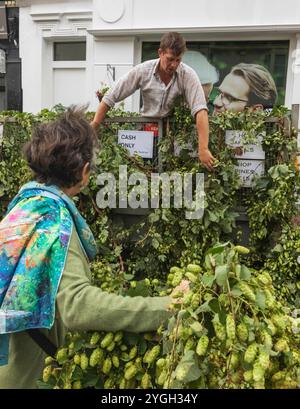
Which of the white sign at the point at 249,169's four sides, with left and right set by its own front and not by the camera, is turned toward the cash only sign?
right

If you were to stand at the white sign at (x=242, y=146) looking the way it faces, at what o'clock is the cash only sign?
The cash only sign is roughly at 3 o'clock from the white sign.

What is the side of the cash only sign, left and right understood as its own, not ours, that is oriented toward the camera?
front

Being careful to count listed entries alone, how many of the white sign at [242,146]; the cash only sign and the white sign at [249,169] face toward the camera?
3

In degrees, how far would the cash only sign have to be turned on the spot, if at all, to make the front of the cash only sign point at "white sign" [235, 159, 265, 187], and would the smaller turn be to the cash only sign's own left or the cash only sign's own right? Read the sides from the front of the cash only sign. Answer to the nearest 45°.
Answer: approximately 90° to the cash only sign's own left

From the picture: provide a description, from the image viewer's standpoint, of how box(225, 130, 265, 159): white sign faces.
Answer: facing the viewer

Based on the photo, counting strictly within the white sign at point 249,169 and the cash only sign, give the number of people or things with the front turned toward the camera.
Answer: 2

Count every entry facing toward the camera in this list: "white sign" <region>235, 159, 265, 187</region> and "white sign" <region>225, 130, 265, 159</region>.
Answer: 2

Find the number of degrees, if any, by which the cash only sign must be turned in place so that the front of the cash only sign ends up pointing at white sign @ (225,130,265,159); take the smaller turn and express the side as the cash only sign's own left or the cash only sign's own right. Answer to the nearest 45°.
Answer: approximately 90° to the cash only sign's own left
